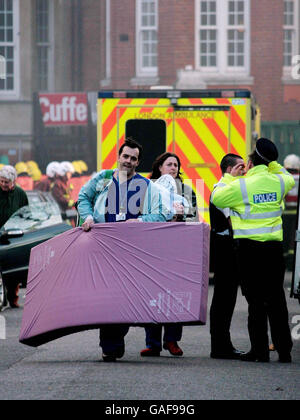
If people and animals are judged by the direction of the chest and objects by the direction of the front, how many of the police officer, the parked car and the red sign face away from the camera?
0

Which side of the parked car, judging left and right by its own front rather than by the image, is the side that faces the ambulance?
back

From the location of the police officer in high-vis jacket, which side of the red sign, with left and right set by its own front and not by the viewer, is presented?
front

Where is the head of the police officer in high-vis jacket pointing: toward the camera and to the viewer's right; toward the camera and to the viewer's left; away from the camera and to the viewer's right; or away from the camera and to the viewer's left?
away from the camera and to the viewer's left

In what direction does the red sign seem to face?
toward the camera

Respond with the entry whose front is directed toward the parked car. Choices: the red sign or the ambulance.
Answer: the red sign

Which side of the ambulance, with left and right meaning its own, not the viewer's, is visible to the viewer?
back

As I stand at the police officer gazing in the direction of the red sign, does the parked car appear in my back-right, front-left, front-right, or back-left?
front-left

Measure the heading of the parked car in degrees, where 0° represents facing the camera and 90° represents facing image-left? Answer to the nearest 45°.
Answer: approximately 45°
